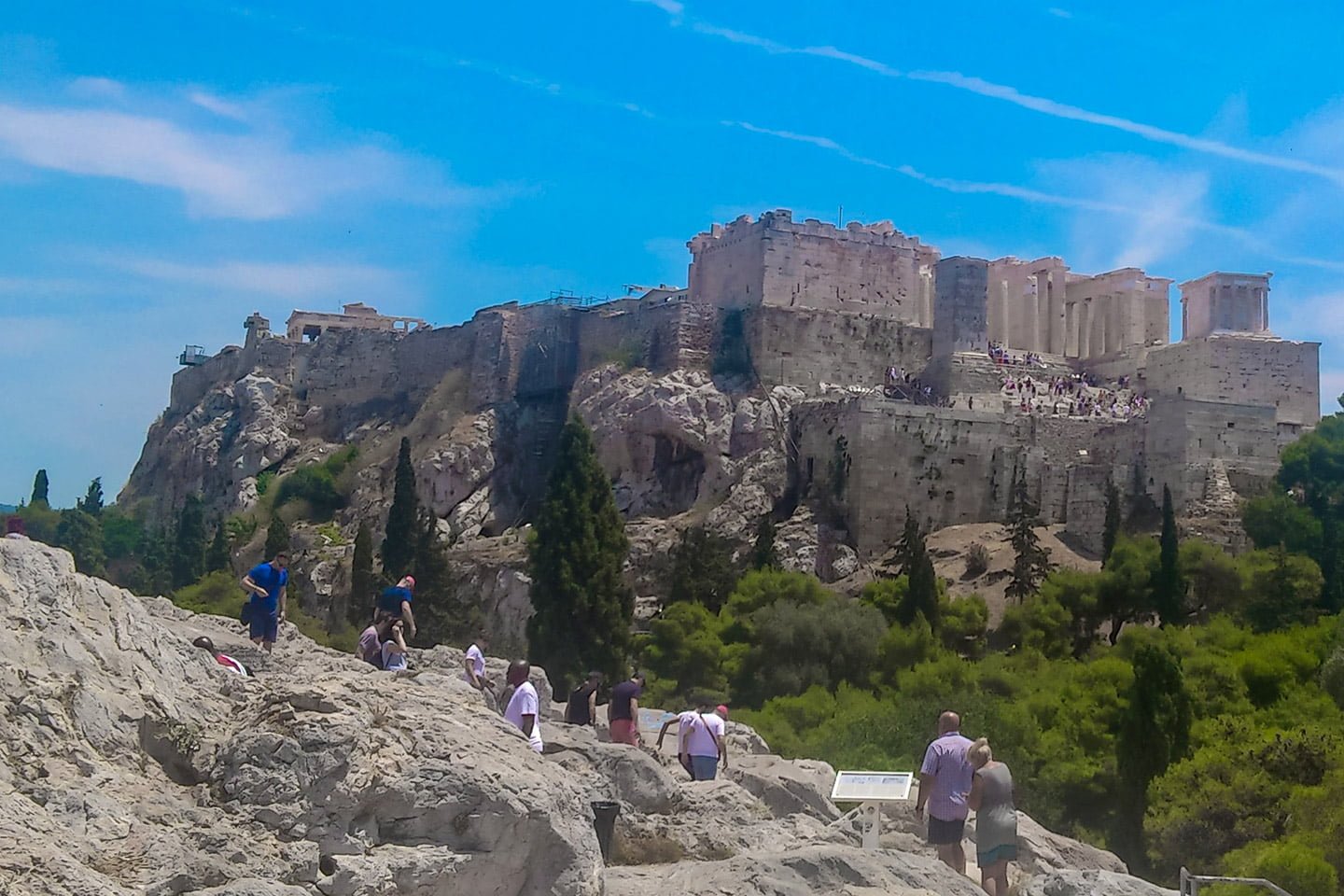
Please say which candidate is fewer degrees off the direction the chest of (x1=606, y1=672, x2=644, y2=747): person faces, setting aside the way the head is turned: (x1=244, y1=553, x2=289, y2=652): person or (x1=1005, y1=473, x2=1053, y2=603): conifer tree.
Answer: the conifer tree

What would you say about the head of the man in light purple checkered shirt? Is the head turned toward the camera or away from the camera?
away from the camera

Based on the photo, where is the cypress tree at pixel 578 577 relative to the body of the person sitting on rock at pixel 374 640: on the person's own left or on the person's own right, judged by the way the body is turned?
on the person's own left

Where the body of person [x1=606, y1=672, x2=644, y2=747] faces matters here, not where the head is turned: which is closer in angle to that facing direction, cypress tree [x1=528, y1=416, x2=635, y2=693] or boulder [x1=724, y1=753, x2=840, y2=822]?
the cypress tree

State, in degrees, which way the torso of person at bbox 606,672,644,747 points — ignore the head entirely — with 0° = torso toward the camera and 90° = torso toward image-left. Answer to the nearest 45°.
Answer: approximately 225°
